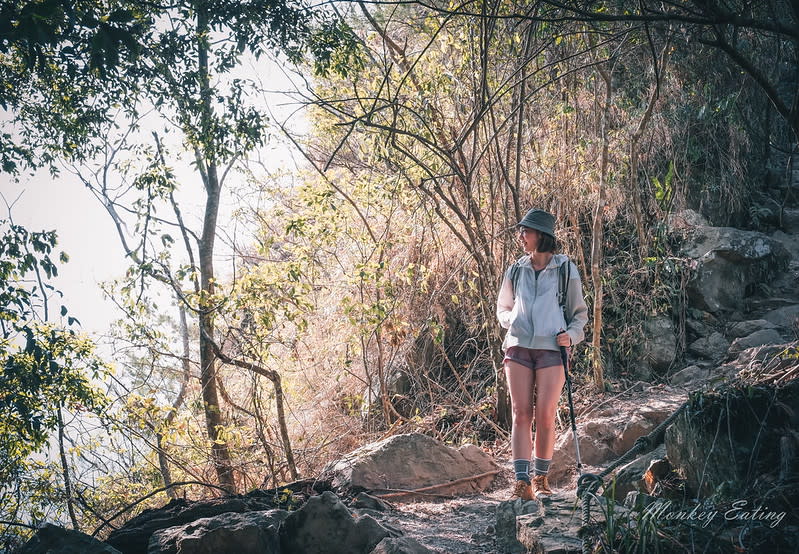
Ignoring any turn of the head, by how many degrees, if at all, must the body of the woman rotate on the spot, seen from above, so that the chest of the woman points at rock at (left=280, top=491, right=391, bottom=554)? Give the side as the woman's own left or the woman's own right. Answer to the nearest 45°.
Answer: approximately 45° to the woman's own right

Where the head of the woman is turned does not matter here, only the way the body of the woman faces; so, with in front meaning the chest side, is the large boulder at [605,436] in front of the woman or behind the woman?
behind

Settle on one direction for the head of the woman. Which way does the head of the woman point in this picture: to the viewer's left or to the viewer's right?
to the viewer's left

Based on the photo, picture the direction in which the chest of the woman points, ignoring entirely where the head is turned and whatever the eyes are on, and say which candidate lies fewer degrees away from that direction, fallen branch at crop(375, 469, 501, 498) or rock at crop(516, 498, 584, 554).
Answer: the rock

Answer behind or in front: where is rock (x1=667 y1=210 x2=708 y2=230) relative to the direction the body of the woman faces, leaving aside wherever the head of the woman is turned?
behind

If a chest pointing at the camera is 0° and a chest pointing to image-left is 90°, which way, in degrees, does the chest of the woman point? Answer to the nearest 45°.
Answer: approximately 0°

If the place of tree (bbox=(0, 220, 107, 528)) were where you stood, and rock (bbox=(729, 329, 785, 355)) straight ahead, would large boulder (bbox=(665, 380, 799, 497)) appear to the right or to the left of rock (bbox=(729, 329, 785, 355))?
right

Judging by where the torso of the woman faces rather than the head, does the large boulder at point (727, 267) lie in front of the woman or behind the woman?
behind

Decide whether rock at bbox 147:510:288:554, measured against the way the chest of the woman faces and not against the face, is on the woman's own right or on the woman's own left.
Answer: on the woman's own right

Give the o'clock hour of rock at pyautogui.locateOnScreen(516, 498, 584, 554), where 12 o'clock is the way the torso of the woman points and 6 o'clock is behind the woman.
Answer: The rock is roughly at 12 o'clock from the woman.

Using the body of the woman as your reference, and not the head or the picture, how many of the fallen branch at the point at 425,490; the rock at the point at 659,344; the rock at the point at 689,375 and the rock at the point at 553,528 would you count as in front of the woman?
1

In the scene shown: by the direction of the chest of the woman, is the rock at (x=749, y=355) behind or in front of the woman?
behind

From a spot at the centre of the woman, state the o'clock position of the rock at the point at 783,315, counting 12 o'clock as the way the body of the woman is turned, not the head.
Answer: The rock is roughly at 7 o'clock from the woman.
